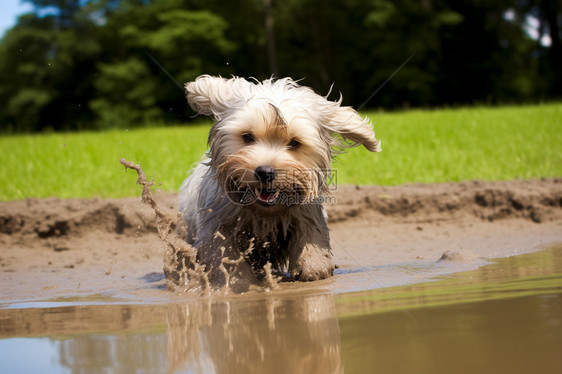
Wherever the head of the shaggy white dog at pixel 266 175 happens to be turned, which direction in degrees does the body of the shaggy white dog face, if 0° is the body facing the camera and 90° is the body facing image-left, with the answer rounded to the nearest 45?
approximately 0°
